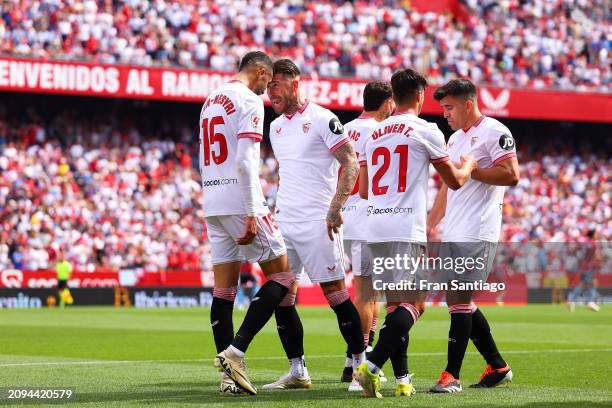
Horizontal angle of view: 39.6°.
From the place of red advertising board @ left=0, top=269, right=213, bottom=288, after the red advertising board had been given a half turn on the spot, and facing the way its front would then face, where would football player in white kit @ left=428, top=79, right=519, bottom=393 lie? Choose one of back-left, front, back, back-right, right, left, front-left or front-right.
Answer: back

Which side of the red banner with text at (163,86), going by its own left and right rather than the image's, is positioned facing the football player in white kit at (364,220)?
front

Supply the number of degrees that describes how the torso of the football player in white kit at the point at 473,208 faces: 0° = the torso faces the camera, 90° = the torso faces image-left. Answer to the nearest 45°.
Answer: approximately 45°

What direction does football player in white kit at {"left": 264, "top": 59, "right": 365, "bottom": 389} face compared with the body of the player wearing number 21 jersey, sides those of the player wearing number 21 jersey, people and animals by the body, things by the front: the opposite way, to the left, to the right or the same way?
the opposite way

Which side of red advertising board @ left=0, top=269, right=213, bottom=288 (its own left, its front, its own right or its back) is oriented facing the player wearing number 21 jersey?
front

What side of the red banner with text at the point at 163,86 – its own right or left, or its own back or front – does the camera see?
front

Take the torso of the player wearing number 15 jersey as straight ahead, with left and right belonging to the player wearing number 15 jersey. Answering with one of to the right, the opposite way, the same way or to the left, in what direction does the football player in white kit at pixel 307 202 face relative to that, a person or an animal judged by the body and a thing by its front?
the opposite way

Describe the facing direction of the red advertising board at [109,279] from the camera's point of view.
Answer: facing the viewer

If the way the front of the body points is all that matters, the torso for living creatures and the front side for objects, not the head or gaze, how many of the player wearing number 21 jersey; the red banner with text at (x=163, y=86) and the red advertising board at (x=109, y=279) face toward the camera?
2

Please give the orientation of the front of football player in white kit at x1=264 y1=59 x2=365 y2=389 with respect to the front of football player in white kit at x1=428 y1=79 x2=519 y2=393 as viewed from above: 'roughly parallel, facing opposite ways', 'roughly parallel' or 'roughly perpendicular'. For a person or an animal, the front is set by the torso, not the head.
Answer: roughly parallel

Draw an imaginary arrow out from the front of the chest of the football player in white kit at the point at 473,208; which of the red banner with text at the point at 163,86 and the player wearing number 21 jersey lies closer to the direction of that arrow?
the player wearing number 21 jersey

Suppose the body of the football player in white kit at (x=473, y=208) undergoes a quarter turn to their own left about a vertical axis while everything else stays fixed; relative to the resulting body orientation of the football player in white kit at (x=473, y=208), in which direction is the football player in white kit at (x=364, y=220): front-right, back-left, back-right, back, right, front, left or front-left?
back

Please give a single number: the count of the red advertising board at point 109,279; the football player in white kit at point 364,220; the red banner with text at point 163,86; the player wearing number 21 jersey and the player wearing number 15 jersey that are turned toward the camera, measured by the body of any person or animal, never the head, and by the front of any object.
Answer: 2

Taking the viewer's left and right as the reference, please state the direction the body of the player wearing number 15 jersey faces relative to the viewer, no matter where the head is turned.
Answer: facing away from the viewer and to the right of the viewer
